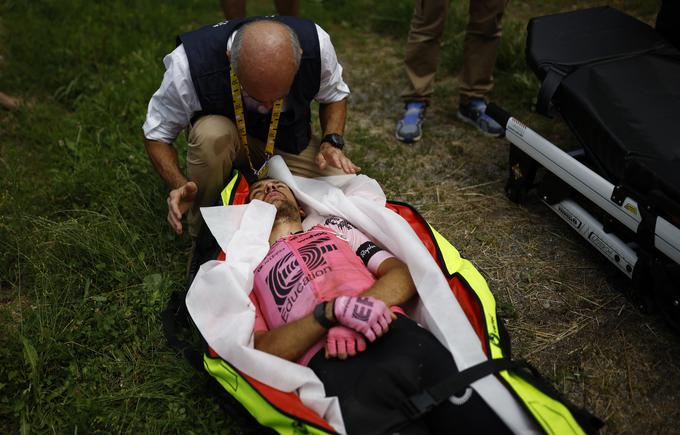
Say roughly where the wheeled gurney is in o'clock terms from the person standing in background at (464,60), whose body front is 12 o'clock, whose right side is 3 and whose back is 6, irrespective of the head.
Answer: The wheeled gurney is roughly at 11 o'clock from the person standing in background.

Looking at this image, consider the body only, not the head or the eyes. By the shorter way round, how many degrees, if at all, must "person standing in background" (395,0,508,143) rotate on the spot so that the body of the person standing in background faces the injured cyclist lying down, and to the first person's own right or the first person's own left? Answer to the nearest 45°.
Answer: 0° — they already face them

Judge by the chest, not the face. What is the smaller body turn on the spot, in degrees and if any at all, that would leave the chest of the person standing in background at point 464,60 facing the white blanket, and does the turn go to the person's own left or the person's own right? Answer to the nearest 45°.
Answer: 0° — they already face it

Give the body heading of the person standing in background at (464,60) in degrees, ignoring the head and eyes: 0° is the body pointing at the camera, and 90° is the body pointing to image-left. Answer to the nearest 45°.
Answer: approximately 0°
